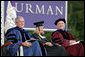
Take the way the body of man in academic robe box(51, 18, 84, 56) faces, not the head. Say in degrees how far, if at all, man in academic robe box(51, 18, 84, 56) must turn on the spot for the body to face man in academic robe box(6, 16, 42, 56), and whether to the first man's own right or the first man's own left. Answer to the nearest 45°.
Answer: approximately 90° to the first man's own right

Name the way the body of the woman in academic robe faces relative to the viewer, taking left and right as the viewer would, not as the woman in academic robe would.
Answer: facing the viewer and to the right of the viewer

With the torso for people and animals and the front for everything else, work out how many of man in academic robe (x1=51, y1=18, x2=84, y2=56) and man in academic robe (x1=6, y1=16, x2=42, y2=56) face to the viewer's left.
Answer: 0

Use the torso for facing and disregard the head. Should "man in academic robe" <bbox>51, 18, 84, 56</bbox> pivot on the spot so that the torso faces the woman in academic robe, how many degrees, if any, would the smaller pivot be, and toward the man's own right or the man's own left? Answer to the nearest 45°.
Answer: approximately 90° to the man's own right

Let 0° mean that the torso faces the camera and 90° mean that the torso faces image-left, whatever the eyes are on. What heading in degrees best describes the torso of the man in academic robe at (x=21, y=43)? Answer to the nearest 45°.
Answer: approximately 315°

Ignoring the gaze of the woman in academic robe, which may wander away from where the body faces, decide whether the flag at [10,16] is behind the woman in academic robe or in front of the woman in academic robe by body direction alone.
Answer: behind

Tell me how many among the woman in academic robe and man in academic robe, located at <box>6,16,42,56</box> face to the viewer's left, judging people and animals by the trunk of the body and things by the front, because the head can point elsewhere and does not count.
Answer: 0

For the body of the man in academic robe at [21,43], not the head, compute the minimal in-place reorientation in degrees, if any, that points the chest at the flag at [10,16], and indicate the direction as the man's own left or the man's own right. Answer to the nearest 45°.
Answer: approximately 135° to the man's own left
